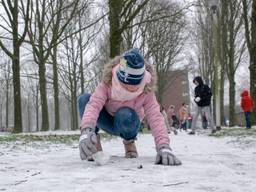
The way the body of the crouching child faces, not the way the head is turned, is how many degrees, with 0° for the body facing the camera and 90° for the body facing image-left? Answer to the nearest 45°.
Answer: approximately 0°

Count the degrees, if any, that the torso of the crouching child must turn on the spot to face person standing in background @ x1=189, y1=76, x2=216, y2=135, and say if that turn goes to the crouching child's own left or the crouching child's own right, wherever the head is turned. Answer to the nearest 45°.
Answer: approximately 180°
